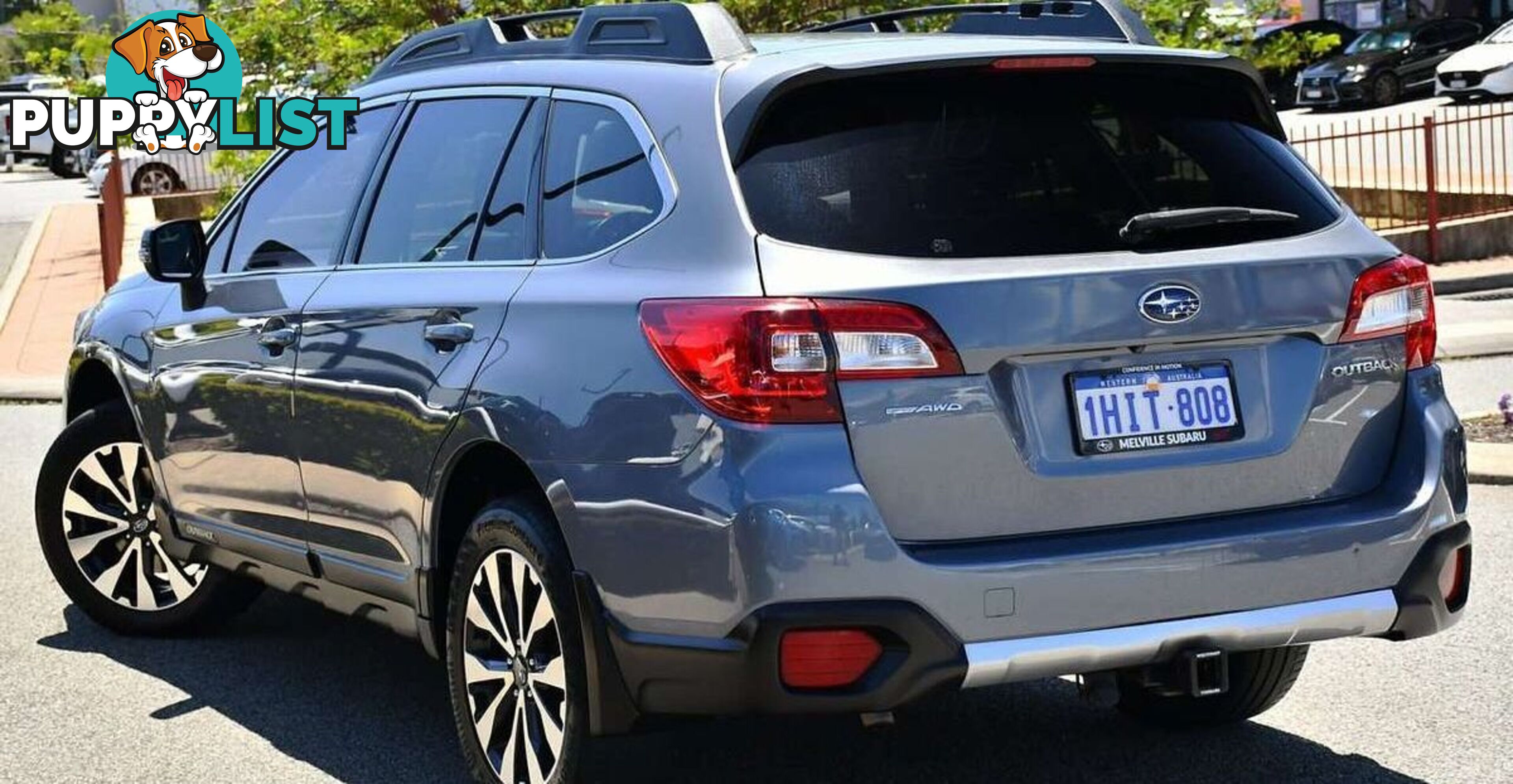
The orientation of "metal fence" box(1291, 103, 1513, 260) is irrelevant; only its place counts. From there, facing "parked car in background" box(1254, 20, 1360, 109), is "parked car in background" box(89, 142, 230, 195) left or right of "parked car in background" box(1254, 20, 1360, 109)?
left

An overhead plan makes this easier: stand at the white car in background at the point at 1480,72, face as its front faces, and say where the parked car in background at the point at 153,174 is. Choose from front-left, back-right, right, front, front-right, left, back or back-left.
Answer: front-right

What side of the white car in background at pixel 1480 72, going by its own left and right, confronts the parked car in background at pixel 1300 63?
right

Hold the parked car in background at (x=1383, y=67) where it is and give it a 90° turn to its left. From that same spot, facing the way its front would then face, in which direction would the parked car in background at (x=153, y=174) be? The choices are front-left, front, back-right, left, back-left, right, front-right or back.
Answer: back-right

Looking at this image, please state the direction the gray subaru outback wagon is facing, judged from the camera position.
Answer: facing away from the viewer and to the left of the viewer

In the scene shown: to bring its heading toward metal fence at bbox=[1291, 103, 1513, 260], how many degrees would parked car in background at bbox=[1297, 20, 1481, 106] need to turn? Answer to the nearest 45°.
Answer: approximately 45° to its left

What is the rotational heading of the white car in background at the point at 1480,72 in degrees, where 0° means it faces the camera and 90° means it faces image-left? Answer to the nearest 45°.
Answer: approximately 45°

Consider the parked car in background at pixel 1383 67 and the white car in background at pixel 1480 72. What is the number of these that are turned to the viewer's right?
0

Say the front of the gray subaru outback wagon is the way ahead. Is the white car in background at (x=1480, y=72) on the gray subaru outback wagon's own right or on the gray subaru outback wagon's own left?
on the gray subaru outback wagon's own right

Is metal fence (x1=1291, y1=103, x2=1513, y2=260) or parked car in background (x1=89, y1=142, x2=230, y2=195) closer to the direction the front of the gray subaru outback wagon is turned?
the parked car in background

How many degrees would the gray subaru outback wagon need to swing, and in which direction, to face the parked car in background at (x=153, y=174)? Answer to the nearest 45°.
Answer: approximately 45° to its right
